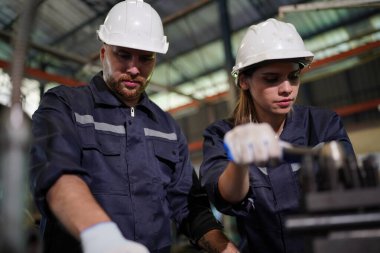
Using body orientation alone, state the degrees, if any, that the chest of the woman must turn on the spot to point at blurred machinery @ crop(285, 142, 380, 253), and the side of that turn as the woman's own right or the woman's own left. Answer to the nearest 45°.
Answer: approximately 45° to the woman's own left

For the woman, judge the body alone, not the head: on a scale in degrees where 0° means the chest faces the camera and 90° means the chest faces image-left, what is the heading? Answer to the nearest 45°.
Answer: approximately 315°

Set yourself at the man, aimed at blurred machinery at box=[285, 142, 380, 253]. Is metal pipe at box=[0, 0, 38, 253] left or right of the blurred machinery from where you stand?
right

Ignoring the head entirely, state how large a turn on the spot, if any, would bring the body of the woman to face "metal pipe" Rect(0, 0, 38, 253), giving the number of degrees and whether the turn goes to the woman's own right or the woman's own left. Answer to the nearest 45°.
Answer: approximately 45° to the woman's own right

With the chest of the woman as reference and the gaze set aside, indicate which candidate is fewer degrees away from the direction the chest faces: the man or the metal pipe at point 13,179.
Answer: the metal pipe
